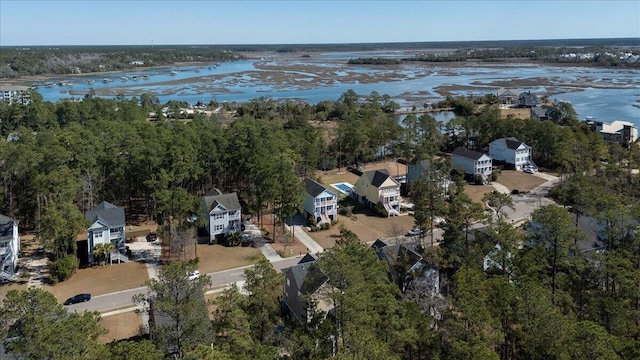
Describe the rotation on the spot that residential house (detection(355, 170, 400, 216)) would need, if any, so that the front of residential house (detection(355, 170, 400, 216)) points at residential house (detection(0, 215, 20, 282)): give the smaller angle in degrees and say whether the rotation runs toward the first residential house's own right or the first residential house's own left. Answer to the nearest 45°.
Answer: approximately 90° to the first residential house's own right

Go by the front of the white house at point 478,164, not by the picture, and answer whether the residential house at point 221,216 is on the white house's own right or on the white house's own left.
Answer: on the white house's own right

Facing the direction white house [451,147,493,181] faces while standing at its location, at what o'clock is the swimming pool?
The swimming pool is roughly at 4 o'clock from the white house.

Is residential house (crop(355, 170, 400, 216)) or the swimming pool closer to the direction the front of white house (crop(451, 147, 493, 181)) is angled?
the residential house

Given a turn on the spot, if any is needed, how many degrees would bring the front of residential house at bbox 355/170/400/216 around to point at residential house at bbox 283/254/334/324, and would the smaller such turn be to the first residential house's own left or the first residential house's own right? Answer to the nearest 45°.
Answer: approximately 45° to the first residential house's own right

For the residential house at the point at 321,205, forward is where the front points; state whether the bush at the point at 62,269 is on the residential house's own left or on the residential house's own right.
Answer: on the residential house's own right

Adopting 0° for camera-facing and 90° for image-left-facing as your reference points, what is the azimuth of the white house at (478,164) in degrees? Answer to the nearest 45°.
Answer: approximately 315°

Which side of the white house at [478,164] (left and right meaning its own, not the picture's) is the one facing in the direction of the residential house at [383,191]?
right

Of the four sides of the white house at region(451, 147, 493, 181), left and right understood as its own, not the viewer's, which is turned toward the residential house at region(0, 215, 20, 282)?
right
